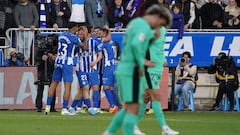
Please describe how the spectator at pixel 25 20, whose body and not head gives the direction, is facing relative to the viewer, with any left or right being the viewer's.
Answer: facing the viewer

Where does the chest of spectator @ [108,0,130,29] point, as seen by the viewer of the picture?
toward the camera

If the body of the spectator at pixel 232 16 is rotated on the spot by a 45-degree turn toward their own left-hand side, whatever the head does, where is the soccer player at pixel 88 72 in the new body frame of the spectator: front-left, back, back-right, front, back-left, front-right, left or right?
right

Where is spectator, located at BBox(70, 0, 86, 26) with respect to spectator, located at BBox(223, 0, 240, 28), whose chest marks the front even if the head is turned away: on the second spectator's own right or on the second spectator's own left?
on the second spectator's own right

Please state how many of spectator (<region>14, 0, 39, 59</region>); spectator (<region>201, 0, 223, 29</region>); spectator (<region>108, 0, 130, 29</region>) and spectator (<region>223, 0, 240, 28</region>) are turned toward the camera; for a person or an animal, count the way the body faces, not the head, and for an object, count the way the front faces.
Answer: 4

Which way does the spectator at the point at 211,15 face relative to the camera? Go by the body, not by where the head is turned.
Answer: toward the camera

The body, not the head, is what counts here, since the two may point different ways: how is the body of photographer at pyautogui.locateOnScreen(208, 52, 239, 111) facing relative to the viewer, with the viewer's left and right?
facing the viewer and to the left of the viewer
